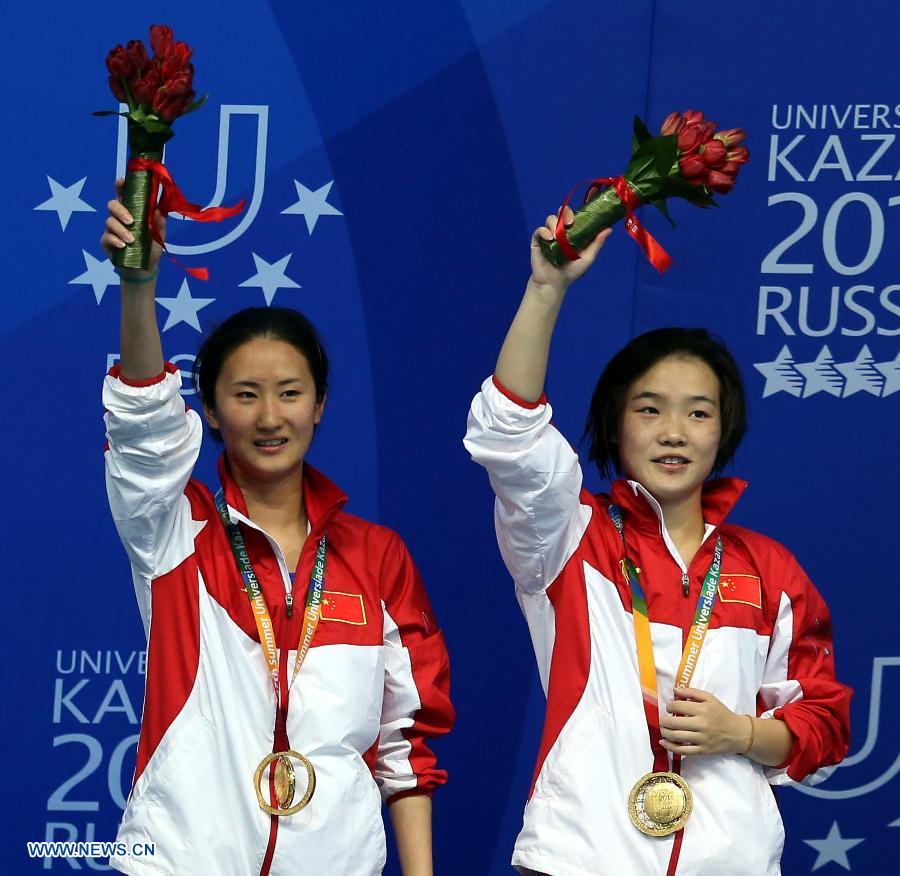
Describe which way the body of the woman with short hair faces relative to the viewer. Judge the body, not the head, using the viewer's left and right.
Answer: facing the viewer
